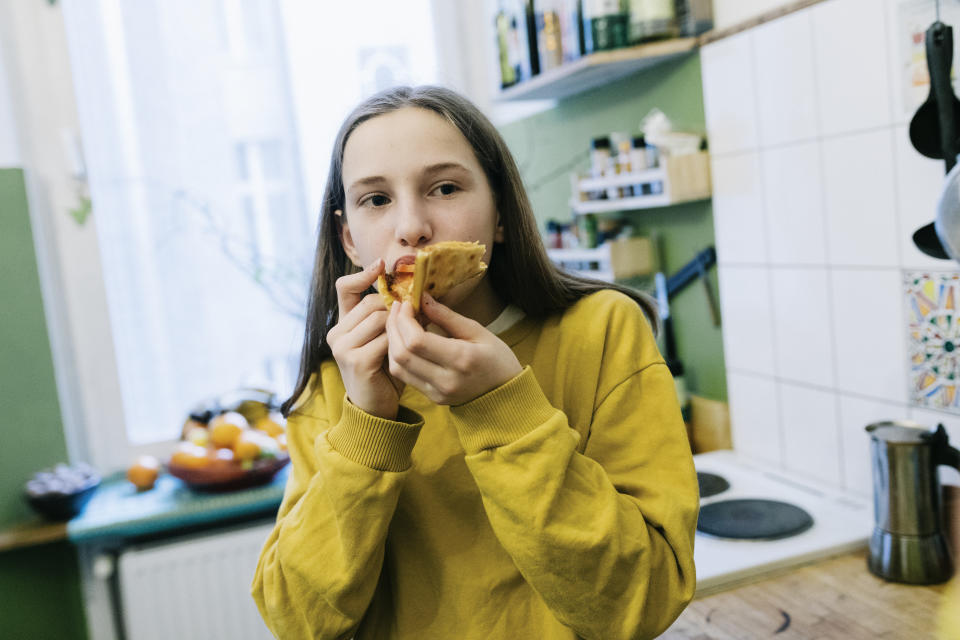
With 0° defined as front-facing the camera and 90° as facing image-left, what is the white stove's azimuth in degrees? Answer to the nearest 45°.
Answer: approximately 45°

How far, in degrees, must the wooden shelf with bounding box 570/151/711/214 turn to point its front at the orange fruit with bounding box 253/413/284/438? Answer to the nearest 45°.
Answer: approximately 45° to its right

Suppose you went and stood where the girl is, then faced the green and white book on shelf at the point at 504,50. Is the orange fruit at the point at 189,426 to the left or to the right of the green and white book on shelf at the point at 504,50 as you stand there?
left

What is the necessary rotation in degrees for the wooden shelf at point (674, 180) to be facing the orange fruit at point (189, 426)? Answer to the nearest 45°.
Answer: approximately 45° to its right

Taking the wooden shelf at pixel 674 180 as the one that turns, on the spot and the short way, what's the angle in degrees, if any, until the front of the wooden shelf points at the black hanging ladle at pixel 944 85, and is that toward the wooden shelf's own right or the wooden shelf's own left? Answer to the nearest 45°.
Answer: approximately 90° to the wooden shelf's own left

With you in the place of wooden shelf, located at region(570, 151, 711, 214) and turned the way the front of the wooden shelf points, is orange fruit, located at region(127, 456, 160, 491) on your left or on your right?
on your right

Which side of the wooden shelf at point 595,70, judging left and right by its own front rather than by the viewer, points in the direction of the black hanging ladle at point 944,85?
left

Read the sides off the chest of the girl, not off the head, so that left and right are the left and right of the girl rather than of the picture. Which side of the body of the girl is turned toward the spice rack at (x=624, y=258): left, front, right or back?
back

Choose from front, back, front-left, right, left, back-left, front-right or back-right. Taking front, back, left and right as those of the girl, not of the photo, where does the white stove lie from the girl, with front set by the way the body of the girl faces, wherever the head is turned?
back-left
